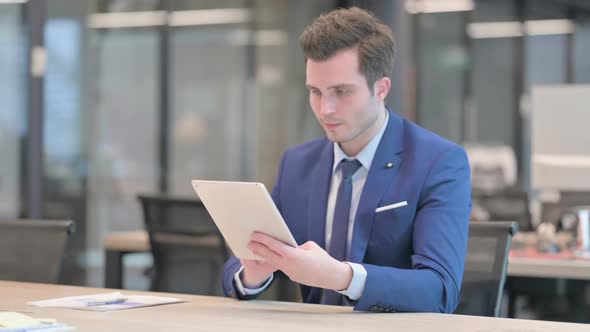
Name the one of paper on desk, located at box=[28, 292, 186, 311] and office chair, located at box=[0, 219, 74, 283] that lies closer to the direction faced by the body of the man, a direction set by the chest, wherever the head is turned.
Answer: the paper on desk

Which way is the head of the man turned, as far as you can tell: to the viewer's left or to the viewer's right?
to the viewer's left

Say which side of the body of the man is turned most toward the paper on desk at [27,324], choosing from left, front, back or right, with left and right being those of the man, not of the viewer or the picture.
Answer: front

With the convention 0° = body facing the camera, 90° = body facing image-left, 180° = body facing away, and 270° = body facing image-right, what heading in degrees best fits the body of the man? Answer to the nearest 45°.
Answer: approximately 45°

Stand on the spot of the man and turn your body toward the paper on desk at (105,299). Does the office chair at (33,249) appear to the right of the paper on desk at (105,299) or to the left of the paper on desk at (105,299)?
right

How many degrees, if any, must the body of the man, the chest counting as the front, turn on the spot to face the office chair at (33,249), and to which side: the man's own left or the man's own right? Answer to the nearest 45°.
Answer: approximately 90° to the man's own right
